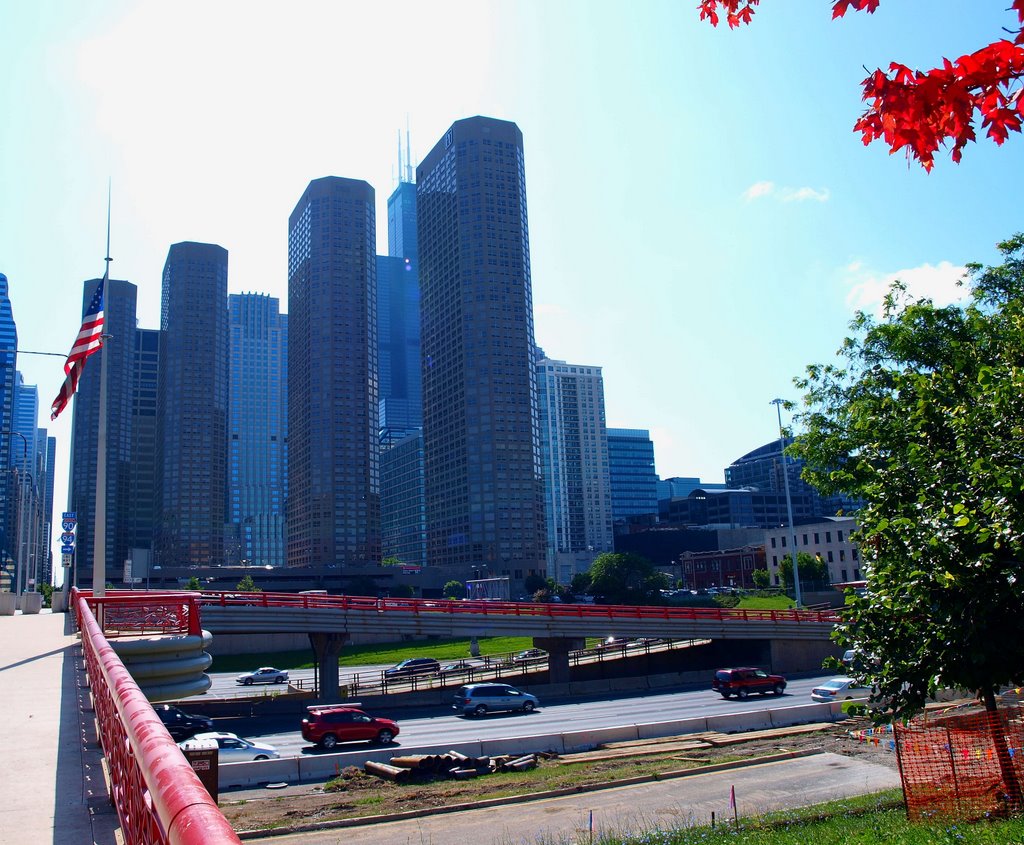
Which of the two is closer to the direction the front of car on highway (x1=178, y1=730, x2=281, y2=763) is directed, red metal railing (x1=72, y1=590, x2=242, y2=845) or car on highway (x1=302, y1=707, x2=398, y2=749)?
the car on highway

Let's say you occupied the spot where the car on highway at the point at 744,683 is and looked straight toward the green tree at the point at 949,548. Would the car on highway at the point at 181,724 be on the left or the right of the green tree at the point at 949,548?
right

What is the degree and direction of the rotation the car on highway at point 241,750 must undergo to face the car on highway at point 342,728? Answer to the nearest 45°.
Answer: approximately 45° to its left

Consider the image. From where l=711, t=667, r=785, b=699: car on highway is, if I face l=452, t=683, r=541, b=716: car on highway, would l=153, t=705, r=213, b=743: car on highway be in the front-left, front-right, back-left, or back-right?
front-left

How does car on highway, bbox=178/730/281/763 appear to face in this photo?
to the viewer's right

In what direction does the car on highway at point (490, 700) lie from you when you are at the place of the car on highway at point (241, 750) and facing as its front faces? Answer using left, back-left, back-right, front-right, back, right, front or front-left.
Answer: front-left

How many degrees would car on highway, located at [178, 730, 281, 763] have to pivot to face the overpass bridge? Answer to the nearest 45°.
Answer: approximately 45° to its left

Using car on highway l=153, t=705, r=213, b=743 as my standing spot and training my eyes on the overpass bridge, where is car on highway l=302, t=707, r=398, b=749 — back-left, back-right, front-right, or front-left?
front-right
